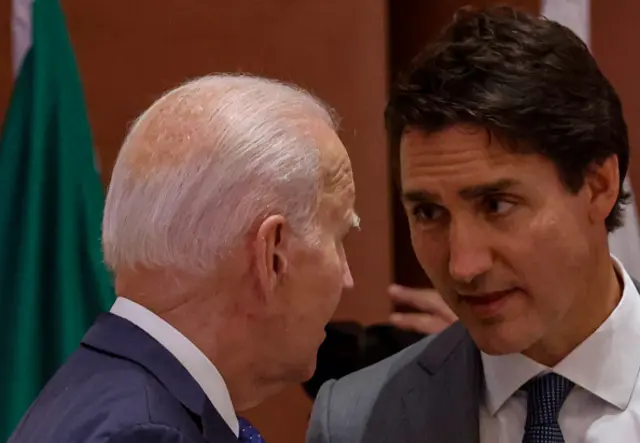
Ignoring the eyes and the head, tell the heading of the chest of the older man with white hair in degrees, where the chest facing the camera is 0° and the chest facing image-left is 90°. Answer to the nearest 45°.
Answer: approximately 225°

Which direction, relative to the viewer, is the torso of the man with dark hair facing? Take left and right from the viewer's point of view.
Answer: facing the viewer and to the left of the viewer

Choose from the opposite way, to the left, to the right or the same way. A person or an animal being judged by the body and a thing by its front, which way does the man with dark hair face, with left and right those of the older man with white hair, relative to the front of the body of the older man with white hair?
the opposite way

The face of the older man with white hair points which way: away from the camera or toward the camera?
away from the camera

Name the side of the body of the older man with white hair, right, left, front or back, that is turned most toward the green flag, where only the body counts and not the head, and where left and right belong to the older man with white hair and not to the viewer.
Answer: left

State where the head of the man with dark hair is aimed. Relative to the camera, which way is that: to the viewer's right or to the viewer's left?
to the viewer's left
